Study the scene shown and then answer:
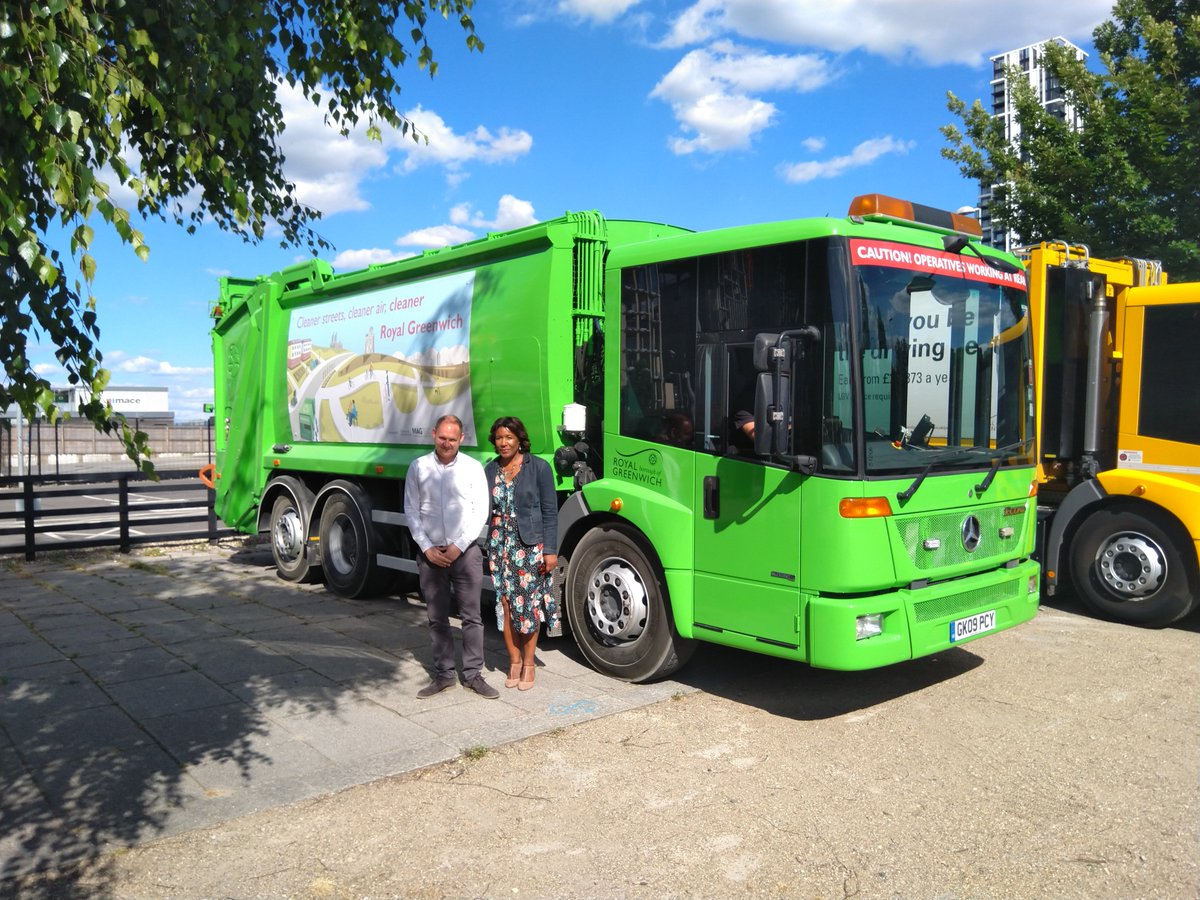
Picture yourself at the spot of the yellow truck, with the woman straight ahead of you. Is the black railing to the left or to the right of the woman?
right

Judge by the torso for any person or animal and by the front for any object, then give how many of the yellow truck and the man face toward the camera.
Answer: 1

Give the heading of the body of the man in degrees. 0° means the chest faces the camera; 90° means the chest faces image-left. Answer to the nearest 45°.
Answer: approximately 0°

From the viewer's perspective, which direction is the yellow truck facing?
to the viewer's right

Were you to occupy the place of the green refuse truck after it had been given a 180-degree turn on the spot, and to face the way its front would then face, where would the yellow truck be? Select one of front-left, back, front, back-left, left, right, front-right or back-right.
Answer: right

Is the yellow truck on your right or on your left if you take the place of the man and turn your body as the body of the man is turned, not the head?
on your left

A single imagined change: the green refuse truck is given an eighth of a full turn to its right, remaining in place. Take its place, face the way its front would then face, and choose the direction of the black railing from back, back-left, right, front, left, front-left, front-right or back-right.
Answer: back-right
